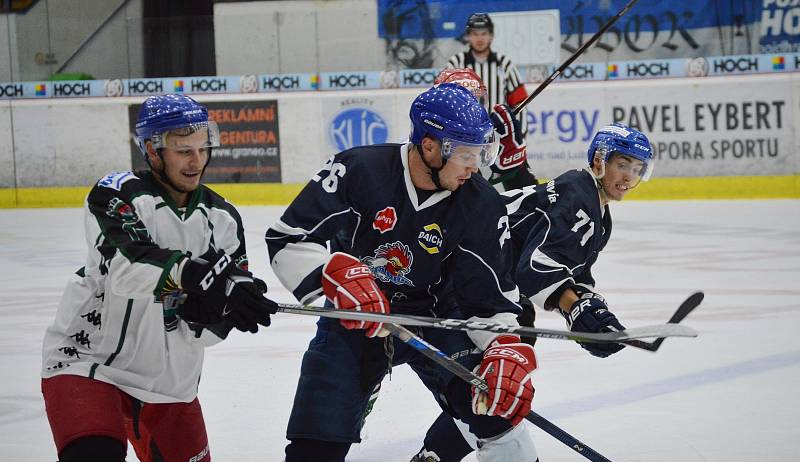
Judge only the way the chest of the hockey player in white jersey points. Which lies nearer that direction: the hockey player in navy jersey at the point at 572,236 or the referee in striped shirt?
the hockey player in navy jersey

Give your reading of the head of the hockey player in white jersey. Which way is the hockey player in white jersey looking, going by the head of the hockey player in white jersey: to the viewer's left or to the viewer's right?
to the viewer's right

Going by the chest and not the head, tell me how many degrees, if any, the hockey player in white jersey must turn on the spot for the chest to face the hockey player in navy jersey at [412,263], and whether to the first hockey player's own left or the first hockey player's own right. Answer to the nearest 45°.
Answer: approximately 45° to the first hockey player's own left

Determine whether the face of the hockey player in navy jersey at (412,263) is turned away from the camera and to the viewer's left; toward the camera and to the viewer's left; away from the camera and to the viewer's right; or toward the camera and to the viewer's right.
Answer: toward the camera and to the viewer's right

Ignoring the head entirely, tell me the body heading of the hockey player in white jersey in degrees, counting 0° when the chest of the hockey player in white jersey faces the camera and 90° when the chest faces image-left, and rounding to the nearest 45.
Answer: approximately 315°

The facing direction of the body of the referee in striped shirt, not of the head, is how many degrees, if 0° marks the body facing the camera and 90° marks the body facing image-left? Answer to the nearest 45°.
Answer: approximately 0°

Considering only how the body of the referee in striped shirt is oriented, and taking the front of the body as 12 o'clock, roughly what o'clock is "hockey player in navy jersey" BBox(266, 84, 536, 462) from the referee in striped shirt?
The hockey player in navy jersey is roughly at 12 o'clock from the referee in striped shirt.

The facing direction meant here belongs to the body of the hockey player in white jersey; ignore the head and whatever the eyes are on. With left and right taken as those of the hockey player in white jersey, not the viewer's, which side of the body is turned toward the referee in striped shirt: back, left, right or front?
left

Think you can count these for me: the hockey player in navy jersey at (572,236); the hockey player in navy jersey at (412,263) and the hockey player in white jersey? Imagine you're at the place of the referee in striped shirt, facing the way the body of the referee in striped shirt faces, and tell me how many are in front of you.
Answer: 3

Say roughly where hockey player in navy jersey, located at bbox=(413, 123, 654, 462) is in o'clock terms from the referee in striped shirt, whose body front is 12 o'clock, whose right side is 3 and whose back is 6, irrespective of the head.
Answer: The hockey player in navy jersey is roughly at 12 o'clock from the referee in striped shirt.
